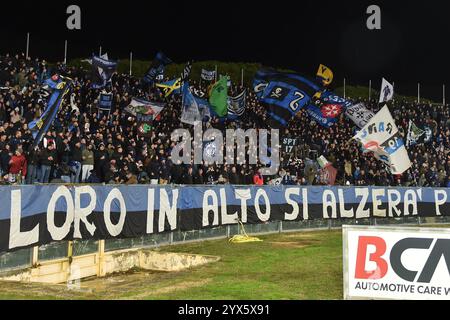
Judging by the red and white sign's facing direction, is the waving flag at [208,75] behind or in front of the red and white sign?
behind

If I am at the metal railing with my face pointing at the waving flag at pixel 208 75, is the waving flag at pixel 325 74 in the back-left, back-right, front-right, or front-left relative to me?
front-right

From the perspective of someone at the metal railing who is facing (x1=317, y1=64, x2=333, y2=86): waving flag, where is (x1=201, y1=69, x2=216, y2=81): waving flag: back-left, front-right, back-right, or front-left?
front-left

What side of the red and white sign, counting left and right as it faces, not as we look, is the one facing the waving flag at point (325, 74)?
back

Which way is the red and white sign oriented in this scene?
toward the camera
